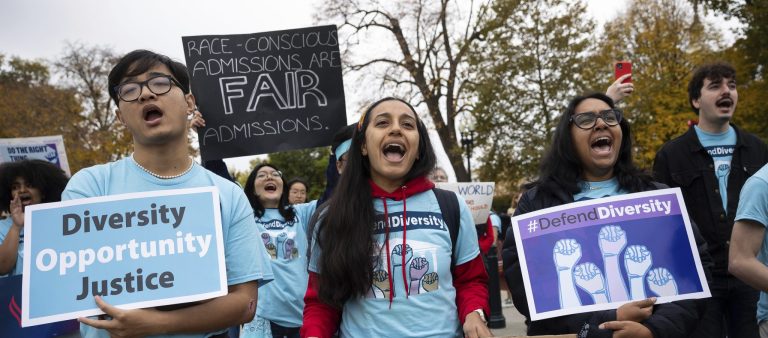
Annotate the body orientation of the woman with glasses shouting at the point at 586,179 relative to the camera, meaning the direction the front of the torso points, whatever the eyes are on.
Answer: toward the camera

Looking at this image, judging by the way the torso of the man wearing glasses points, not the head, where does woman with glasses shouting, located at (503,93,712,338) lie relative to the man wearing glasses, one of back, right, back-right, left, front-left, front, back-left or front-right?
left

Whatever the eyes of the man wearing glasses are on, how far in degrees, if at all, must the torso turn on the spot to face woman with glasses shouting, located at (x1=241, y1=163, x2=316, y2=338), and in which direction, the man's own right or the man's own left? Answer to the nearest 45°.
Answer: approximately 180°

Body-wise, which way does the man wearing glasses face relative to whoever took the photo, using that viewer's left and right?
facing the viewer

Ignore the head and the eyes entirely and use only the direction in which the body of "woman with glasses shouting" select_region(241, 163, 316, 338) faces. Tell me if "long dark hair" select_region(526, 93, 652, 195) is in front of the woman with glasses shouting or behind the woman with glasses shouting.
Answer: in front

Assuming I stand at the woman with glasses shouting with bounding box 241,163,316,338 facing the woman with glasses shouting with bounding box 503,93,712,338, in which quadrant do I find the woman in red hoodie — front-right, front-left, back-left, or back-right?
front-right

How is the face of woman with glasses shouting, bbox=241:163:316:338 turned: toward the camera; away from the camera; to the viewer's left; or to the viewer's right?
toward the camera

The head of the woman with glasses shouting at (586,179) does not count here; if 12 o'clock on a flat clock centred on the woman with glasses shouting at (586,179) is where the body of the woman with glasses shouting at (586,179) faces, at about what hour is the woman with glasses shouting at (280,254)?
the woman with glasses shouting at (280,254) is roughly at 4 o'clock from the woman with glasses shouting at (586,179).

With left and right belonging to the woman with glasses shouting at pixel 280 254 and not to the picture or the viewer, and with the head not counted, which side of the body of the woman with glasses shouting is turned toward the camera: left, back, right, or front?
front

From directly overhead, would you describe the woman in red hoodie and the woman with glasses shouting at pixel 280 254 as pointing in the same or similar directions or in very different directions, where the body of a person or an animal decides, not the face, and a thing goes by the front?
same or similar directions

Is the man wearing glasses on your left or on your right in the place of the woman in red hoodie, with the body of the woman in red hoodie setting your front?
on your right

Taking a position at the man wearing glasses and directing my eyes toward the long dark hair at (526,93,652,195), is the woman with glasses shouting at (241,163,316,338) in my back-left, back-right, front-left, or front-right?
front-left

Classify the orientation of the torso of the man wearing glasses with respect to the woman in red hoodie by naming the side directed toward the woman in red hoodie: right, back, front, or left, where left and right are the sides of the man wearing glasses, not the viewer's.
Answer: left

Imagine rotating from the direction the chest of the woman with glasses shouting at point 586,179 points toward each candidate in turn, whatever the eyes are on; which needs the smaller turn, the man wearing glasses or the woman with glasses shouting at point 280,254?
the man wearing glasses

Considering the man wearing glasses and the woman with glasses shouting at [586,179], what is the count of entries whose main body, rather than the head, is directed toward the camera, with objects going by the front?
2
